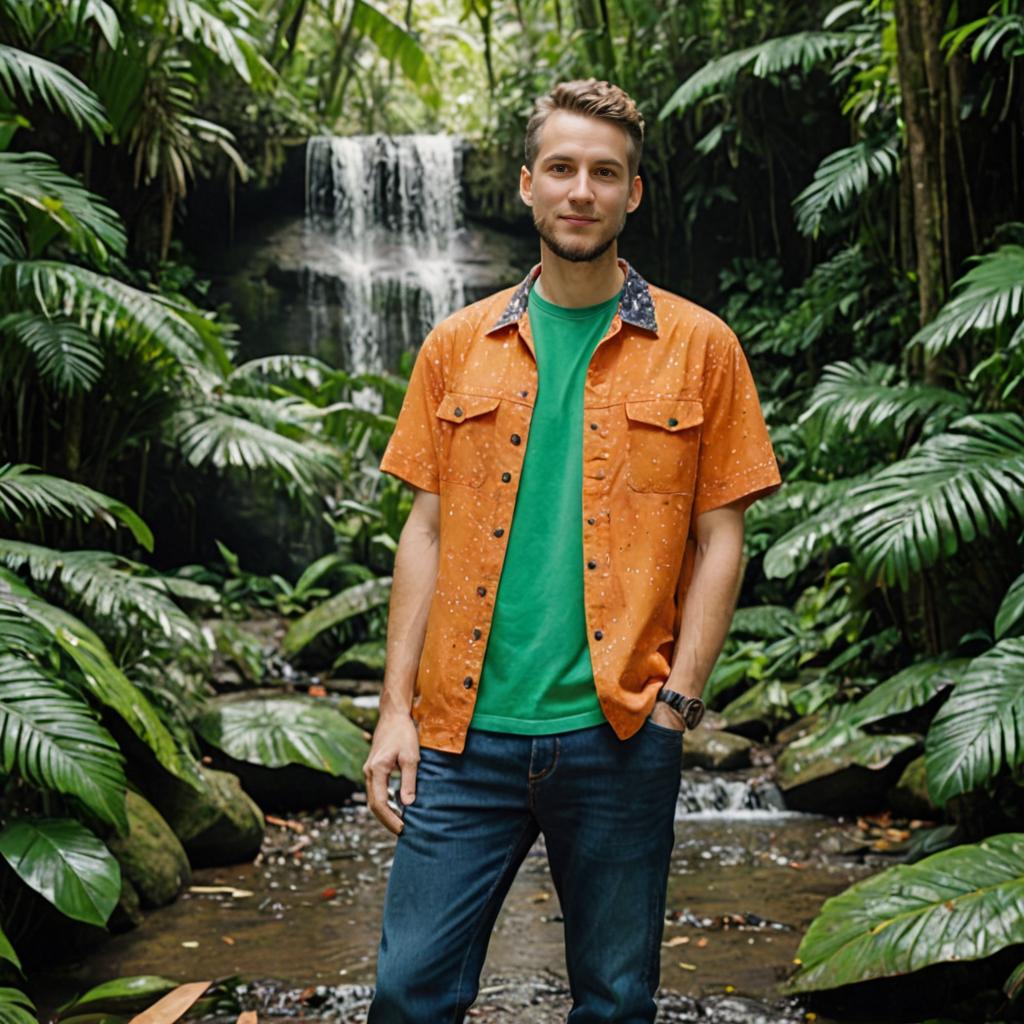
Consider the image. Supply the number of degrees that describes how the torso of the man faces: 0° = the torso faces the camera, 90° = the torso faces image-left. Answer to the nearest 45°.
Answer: approximately 0°

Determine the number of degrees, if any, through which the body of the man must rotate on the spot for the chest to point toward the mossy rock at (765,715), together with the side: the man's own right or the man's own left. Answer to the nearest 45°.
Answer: approximately 180°

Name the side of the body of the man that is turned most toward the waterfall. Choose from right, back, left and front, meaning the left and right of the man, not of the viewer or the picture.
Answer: back

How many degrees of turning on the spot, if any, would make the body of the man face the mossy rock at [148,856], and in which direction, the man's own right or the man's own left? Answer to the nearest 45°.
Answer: approximately 135° to the man's own right

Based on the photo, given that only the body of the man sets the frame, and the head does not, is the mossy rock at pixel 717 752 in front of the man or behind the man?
behind

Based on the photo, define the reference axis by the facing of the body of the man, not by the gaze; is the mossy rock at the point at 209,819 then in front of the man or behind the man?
behind

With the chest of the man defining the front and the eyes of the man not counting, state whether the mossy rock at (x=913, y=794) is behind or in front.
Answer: behind
